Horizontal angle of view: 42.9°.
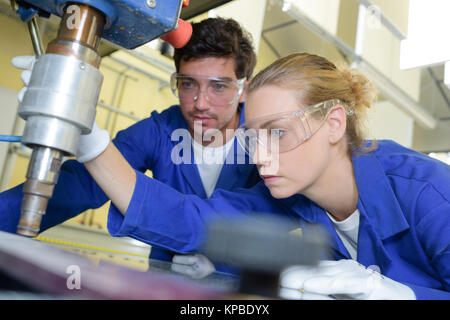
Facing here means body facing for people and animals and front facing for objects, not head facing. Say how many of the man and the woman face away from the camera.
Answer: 0

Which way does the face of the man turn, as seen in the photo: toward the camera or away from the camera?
toward the camera

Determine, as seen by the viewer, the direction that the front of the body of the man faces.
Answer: toward the camera

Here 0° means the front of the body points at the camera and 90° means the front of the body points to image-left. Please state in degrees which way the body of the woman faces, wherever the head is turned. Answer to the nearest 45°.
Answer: approximately 45°

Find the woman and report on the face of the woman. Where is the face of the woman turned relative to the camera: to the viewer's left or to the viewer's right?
to the viewer's left
